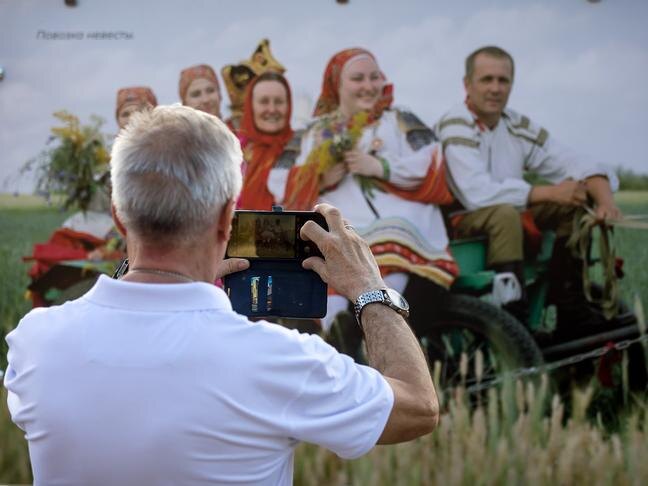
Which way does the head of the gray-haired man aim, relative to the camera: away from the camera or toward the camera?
away from the camera
